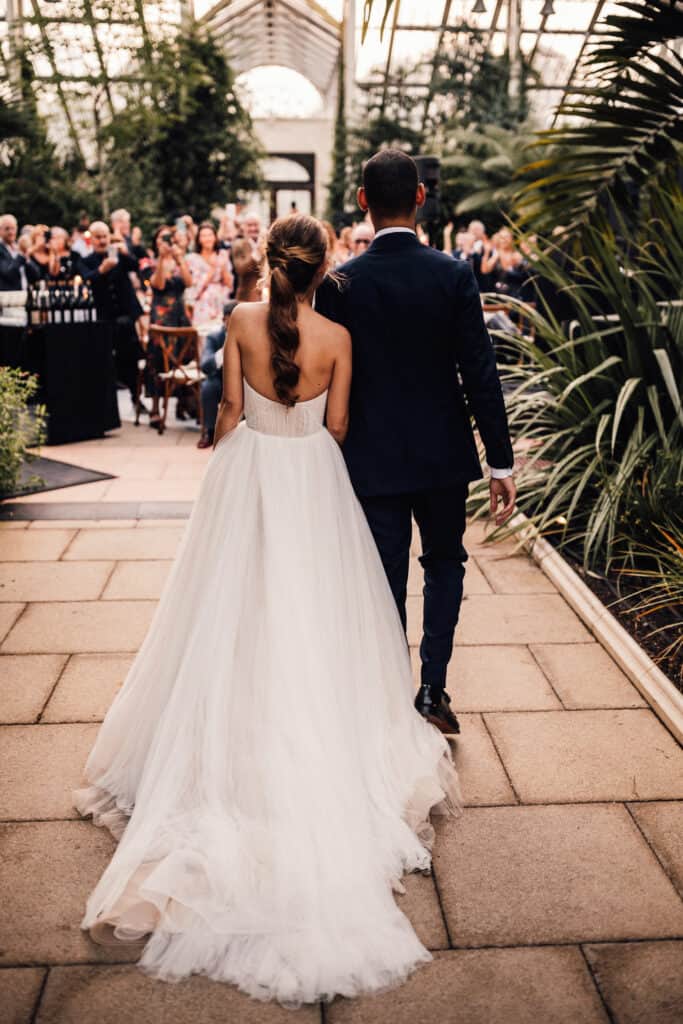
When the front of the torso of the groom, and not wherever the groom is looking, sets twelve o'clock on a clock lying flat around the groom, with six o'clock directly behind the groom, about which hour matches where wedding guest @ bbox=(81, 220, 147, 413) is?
The wedding guest is roughly at 11 o'clock from the groom.

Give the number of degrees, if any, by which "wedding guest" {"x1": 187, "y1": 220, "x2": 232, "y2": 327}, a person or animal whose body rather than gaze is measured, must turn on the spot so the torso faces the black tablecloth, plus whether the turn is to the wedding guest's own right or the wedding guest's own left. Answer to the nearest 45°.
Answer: approximately 45° to the wedding guest's own right

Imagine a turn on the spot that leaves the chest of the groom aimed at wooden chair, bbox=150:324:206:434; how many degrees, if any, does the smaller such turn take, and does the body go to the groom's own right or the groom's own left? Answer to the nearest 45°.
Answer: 0° — they already face it

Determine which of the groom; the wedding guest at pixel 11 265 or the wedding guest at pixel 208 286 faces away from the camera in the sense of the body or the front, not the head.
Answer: the groom

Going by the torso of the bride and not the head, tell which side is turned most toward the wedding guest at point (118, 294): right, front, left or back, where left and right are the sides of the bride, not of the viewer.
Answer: front

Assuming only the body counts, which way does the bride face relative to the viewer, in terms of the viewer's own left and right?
facing away from the viewer

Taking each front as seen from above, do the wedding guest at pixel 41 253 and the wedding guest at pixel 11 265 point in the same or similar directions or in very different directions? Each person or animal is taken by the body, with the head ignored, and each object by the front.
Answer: same or similar directions

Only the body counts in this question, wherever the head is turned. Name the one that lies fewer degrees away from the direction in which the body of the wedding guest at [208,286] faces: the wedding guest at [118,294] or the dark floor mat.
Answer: the dark floor mat

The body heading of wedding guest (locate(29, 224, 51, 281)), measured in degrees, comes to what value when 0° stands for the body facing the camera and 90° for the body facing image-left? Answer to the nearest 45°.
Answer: approximately 315°

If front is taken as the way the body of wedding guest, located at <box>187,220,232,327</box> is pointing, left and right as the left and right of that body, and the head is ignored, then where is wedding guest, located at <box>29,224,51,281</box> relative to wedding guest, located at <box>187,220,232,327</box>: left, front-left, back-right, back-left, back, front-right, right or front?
back-right

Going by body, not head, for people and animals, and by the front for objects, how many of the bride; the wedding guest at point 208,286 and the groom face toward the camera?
1

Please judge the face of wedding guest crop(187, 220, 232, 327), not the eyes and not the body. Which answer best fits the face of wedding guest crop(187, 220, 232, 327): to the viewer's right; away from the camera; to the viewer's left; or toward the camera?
toward the camera

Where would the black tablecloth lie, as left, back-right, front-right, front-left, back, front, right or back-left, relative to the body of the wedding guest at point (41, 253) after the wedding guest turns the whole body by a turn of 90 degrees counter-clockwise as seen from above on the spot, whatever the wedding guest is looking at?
back-right

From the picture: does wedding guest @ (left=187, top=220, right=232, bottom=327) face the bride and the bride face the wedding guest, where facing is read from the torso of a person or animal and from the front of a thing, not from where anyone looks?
yes

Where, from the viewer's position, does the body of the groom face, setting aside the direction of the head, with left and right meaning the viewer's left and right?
facing away from the viewer
